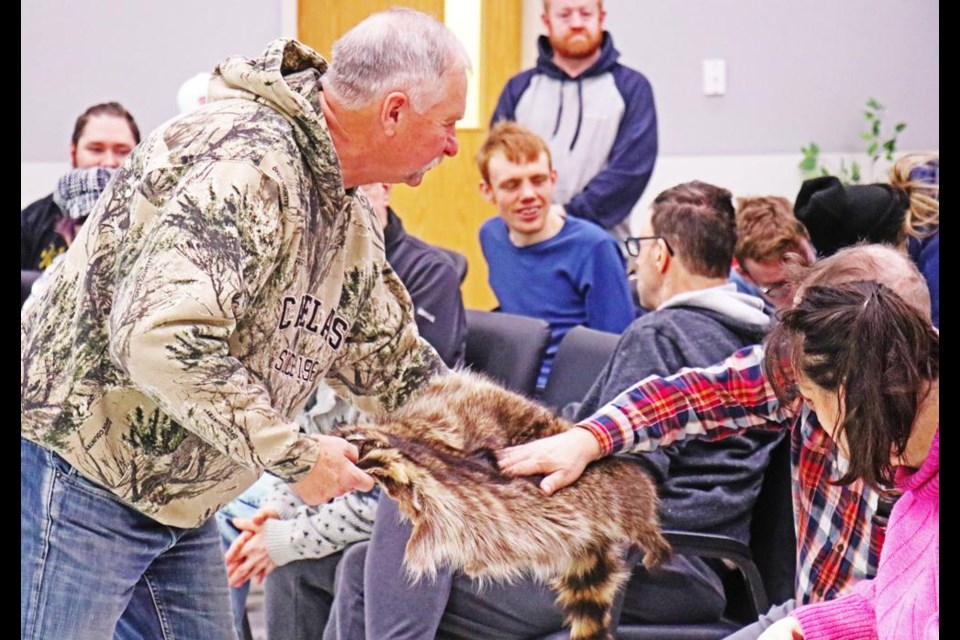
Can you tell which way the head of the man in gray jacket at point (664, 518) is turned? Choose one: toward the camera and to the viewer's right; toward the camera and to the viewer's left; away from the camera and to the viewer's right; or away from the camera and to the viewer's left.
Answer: away from the camera and to the viewer's left

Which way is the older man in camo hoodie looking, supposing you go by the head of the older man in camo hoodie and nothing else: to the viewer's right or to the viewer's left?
to the viewer's right

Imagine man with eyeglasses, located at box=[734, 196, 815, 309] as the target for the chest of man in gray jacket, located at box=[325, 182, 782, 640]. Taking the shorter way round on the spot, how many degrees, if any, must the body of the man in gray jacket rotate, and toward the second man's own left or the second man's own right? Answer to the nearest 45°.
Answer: approximately 90° to the second man's own right

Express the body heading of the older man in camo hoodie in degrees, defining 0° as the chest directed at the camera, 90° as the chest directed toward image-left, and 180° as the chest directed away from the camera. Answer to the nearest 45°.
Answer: approximately 270°

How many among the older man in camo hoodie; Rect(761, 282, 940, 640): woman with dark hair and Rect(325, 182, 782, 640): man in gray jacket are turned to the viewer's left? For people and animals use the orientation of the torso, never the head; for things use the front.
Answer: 2

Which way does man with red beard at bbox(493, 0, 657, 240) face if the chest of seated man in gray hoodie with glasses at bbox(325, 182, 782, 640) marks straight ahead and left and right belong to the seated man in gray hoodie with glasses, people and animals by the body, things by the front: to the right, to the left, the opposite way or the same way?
to the left

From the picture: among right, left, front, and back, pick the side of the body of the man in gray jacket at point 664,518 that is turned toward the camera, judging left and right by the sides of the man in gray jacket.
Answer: left

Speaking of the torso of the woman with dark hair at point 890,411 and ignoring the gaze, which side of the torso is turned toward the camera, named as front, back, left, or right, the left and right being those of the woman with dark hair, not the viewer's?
left
